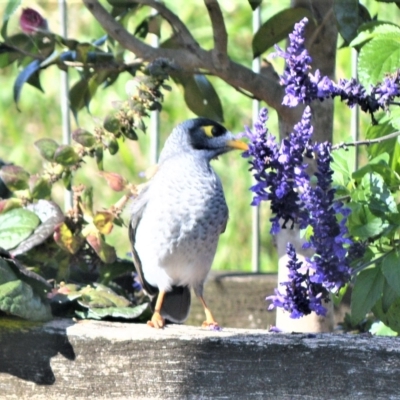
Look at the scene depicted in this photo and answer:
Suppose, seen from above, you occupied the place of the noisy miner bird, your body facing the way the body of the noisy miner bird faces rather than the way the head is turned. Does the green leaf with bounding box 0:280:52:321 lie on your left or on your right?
on your right

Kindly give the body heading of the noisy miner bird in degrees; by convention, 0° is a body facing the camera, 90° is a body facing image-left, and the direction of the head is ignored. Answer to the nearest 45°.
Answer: approximately 315°
